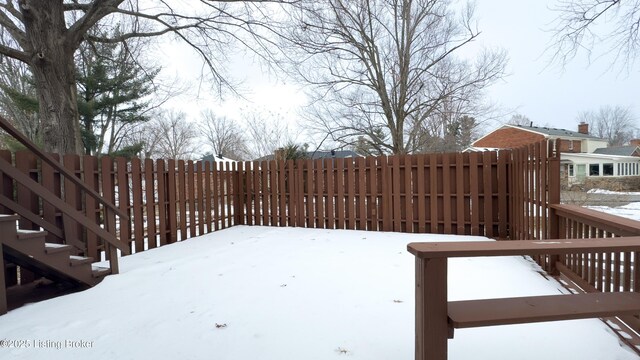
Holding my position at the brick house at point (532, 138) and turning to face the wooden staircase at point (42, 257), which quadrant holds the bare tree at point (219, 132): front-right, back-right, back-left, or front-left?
front-right

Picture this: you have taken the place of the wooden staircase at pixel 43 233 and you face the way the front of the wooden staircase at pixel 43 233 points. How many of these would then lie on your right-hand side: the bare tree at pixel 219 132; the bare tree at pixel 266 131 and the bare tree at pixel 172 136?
0

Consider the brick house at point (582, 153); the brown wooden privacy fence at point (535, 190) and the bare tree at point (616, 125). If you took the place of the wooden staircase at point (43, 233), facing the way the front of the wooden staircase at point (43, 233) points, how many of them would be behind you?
0

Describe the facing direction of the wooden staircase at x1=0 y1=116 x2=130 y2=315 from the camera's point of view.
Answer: facing to the right of the viewer

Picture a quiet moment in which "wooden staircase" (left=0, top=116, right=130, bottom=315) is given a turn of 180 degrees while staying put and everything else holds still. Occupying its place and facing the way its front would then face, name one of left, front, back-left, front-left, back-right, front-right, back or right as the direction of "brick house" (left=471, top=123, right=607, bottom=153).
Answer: back

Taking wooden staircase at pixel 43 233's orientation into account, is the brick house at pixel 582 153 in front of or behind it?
in front

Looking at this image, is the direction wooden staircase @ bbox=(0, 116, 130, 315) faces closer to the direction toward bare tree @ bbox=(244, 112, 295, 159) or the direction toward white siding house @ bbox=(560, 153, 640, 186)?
the white siding house

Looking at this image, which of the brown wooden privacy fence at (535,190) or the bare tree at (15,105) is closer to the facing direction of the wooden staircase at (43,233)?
the brown wooden privacy fence

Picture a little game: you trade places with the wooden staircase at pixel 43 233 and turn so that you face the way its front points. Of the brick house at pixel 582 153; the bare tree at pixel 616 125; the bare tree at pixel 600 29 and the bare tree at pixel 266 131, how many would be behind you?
0

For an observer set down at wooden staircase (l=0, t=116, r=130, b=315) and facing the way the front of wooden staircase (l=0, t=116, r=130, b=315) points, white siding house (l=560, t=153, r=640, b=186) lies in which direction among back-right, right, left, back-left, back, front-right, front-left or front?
front

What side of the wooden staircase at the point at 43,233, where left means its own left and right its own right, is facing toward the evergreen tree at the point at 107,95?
left

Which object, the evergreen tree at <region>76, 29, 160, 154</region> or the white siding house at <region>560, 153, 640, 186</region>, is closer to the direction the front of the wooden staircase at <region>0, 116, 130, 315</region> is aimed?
the white siding house

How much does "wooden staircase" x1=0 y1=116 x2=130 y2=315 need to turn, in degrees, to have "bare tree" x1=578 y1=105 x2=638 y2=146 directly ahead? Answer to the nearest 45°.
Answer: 0° — it already faces it

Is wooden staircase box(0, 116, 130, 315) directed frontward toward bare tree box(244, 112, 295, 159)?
no

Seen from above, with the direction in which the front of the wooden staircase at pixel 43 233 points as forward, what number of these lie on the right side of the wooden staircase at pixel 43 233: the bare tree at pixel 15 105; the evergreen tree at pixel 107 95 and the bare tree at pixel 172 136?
0

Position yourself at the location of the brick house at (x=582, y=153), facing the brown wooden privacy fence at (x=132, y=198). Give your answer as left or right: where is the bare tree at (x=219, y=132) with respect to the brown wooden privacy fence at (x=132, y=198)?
right
